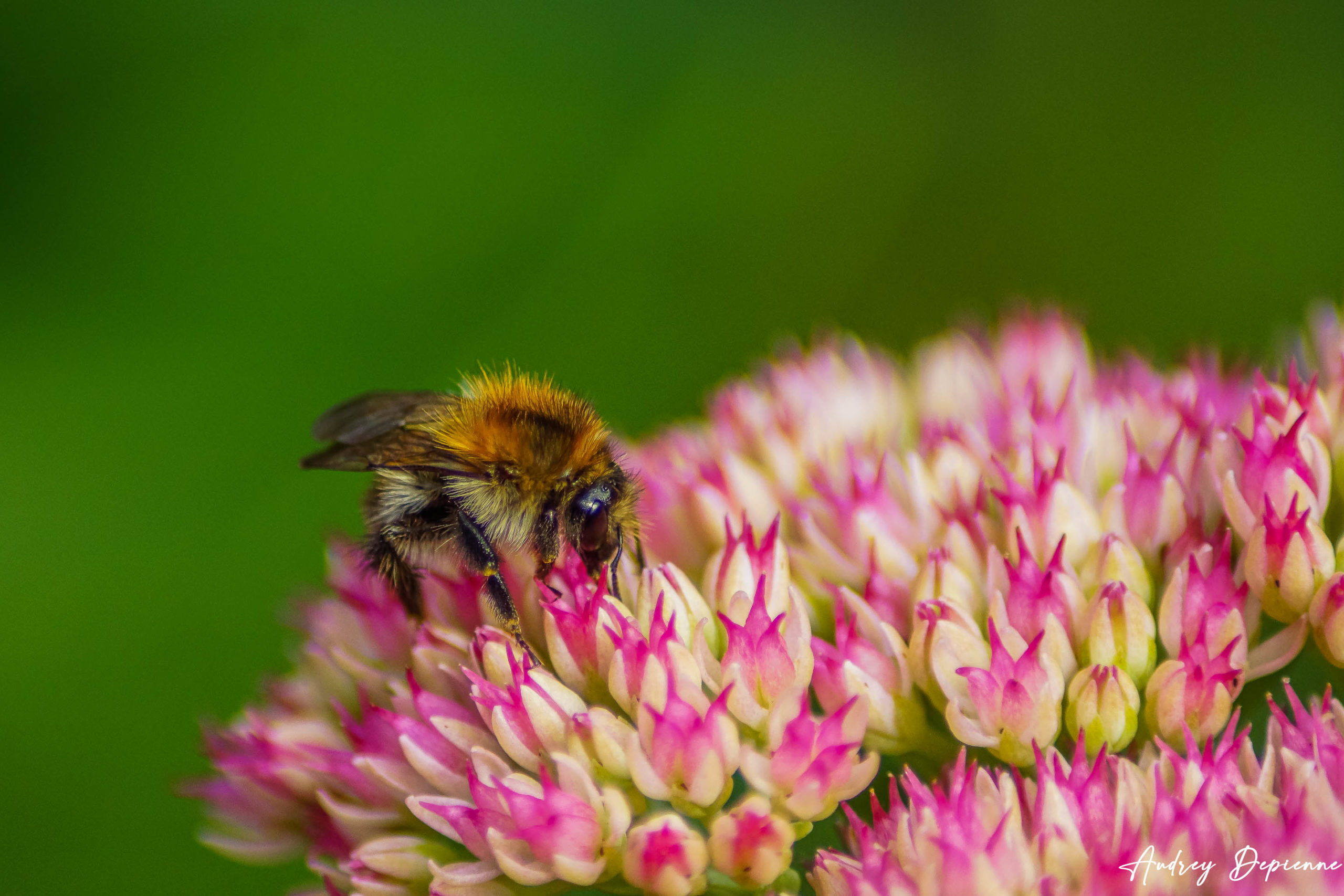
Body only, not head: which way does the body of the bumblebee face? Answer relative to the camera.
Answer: to the viewer's right
